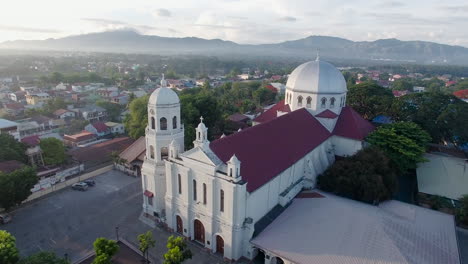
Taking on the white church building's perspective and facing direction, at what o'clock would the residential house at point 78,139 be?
The residential house is roughly at 3 o'clock from the white church building.

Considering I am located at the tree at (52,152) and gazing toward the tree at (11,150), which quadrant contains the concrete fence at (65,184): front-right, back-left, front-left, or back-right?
back-left

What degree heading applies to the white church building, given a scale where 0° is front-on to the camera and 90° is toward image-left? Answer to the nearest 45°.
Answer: approximately 45°

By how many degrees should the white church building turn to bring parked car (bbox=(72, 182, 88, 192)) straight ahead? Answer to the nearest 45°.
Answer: approximately 45° to its right

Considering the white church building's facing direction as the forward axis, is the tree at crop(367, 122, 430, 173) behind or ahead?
behind

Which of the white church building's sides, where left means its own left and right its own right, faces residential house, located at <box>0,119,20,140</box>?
right

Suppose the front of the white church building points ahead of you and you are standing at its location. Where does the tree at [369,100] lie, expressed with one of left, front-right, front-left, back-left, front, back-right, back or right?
back

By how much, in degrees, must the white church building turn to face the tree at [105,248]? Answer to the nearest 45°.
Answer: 0° — it already faces it

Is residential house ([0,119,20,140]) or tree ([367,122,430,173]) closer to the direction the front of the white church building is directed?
the residential house

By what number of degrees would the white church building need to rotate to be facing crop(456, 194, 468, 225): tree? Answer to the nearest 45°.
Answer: approximately 135° to its left

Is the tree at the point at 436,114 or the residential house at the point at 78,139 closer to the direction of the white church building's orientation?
the residential house

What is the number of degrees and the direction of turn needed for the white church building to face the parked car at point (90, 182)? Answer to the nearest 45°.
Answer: approximately 90° to its right
